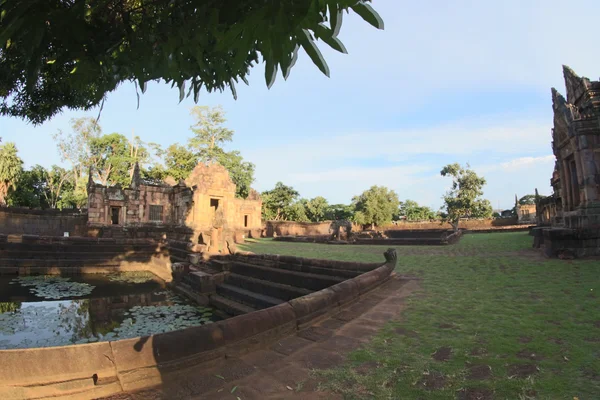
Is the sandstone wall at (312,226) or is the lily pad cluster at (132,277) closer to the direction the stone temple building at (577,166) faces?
the lily pad cluster

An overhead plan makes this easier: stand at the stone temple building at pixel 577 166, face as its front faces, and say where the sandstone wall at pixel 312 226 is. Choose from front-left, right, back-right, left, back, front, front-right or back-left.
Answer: right

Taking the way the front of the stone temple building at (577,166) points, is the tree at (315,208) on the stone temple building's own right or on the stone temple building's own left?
on the stone temple building's own right

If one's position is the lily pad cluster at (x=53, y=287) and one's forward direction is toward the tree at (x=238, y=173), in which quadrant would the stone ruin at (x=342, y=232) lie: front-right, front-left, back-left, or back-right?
front-right

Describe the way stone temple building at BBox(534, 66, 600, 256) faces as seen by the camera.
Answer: facing the viewer and to the left of the viewer

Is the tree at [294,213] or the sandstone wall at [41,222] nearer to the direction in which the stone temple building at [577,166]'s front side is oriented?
the sandstone wall

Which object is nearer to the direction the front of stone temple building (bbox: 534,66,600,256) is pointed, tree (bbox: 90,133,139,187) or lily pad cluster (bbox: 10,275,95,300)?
the lily pad cluster

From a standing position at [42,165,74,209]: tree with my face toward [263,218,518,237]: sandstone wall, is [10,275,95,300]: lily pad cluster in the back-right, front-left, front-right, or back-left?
front-right

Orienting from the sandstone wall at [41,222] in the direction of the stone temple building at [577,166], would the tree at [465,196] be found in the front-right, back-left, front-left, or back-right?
front-left

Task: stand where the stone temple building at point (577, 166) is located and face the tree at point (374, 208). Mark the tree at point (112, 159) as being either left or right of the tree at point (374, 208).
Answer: left

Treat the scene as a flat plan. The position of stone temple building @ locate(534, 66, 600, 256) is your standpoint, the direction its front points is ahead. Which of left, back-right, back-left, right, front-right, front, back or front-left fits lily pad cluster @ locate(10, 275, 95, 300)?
front
